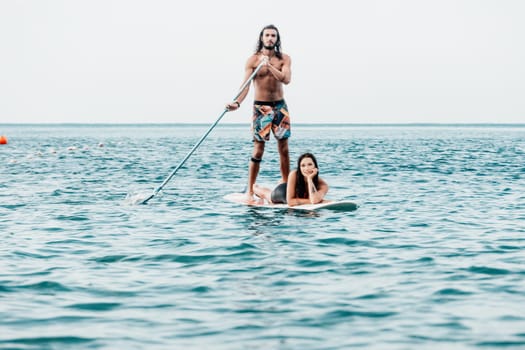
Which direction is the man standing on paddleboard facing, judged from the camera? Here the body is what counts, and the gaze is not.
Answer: toward the camera

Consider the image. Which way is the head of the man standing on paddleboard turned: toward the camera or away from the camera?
toward the camera
